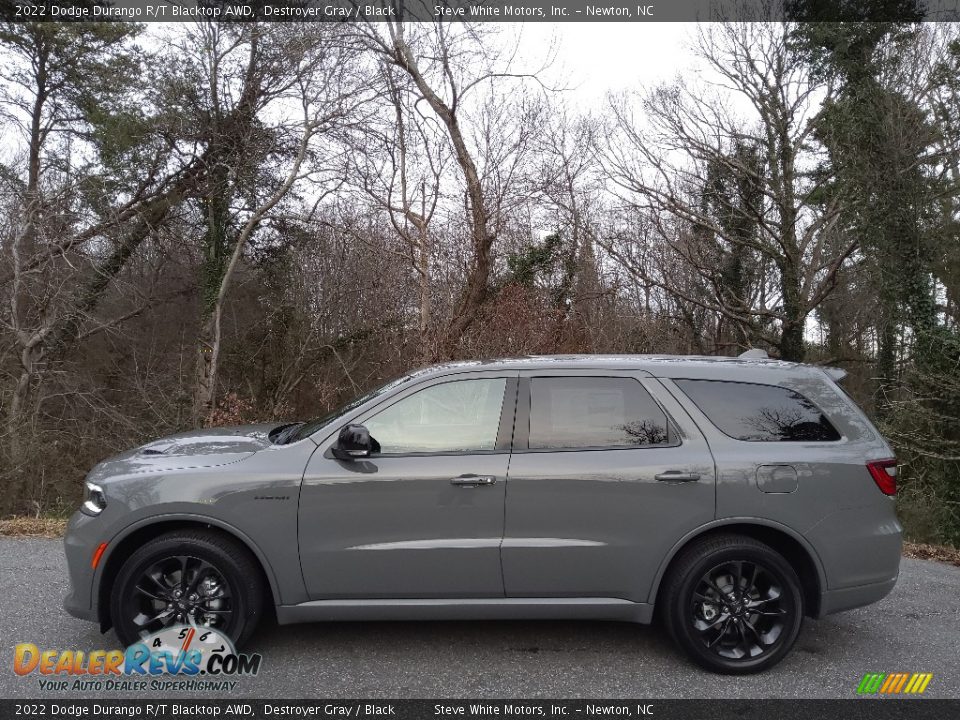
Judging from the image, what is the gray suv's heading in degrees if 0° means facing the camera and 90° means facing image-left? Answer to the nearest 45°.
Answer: approximately 90°
